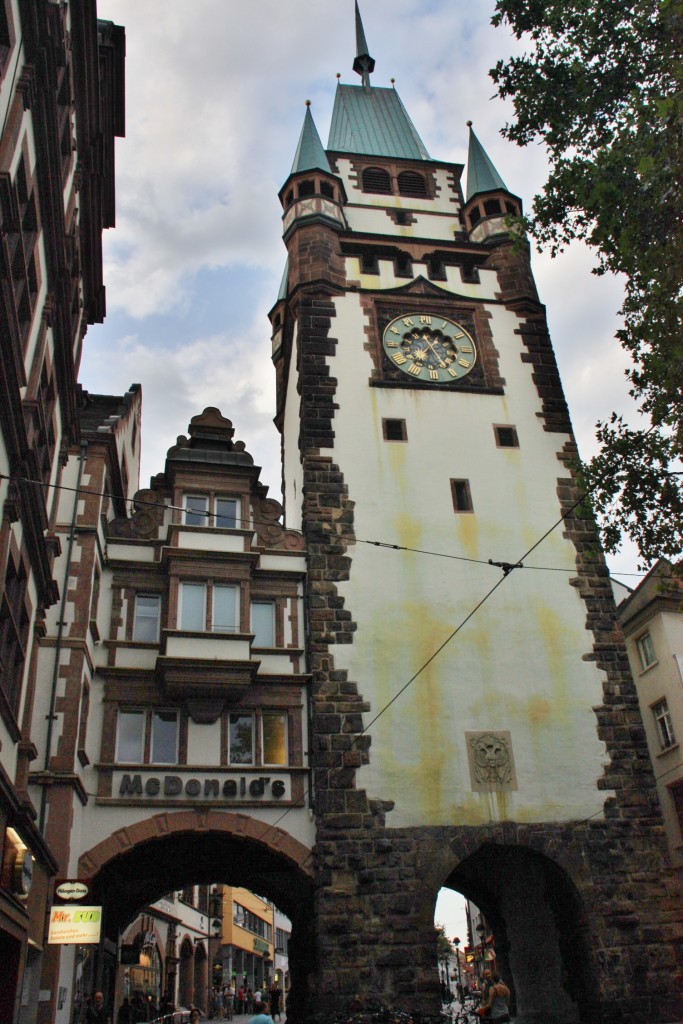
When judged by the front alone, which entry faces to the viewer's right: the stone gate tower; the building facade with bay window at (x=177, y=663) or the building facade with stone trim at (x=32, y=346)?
the building facade with stone trim at (x=32, y=346)

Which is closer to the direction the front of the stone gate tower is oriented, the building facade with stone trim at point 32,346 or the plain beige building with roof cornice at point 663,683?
the building facade with stone trim

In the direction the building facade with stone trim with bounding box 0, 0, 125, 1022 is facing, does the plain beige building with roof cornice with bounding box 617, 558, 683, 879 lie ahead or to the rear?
ahead

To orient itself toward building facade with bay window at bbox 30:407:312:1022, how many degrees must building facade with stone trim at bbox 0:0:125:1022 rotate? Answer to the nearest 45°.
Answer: approximately 45° to its left

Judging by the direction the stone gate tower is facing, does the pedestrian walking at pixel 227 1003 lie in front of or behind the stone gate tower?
behind

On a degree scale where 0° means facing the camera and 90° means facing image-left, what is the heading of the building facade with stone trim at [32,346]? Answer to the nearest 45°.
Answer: approximately 270°

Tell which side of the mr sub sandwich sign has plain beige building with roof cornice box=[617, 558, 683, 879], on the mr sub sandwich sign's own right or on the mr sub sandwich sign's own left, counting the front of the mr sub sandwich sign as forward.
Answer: on the mr sub sandwich sign's own left

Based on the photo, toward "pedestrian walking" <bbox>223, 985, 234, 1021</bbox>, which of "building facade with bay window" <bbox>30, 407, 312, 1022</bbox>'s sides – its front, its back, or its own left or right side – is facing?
back

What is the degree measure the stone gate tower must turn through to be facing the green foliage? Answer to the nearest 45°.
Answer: approximately 45° to its left

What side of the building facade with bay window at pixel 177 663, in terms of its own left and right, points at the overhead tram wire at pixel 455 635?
left

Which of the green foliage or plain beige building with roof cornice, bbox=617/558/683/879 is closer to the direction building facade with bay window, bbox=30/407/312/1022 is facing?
the green foliage
